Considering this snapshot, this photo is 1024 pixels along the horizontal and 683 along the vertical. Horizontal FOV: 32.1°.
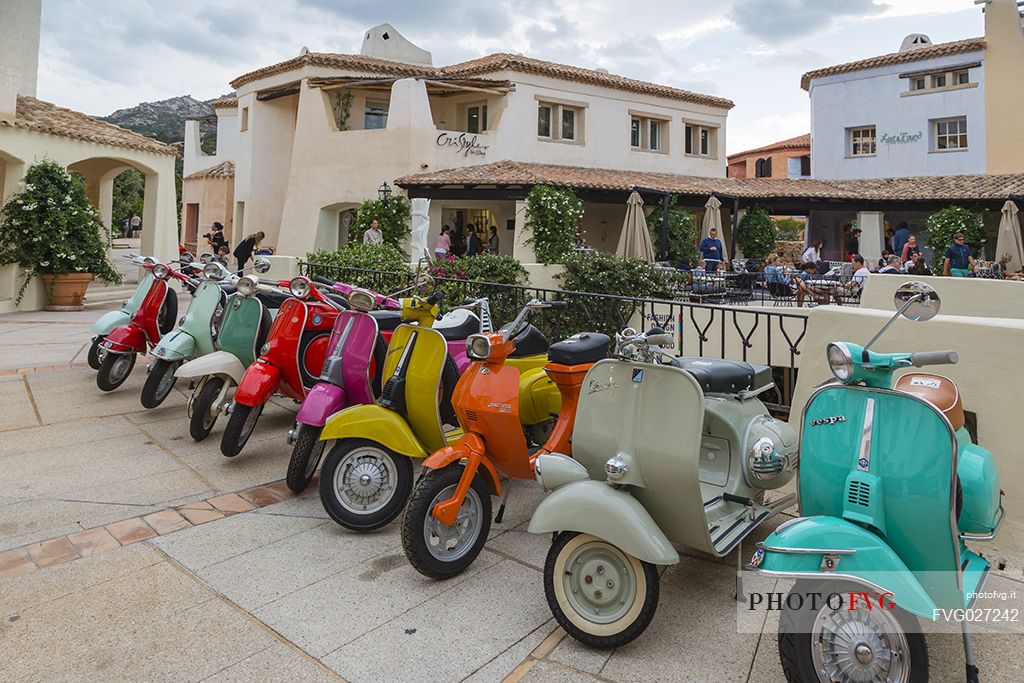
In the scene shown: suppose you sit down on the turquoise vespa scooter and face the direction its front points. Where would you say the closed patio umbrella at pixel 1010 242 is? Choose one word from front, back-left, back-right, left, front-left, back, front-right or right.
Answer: back-right

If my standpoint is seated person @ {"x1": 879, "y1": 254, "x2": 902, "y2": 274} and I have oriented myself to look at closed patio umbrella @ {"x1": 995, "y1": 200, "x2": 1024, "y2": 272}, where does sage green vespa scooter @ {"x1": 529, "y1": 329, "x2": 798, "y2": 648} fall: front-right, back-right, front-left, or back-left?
back-right

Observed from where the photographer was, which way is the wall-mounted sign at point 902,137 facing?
facing the viewer

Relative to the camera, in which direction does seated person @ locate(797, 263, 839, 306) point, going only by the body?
to the viewer's right

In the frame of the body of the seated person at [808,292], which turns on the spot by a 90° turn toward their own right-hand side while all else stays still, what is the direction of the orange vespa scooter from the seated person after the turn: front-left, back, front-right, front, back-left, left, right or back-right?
front

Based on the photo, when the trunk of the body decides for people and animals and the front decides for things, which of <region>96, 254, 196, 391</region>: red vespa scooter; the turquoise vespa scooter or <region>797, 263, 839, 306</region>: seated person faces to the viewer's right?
the seated person

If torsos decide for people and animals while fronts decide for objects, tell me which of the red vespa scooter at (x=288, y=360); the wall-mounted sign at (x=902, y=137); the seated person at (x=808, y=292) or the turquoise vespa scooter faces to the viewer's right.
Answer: the seated person

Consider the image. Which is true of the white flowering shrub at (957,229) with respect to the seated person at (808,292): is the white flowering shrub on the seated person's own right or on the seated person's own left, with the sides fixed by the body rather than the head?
on the seated person's own left

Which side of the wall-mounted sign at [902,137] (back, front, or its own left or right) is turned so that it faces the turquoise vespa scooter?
front

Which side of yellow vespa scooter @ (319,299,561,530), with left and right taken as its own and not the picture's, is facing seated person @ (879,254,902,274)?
back
